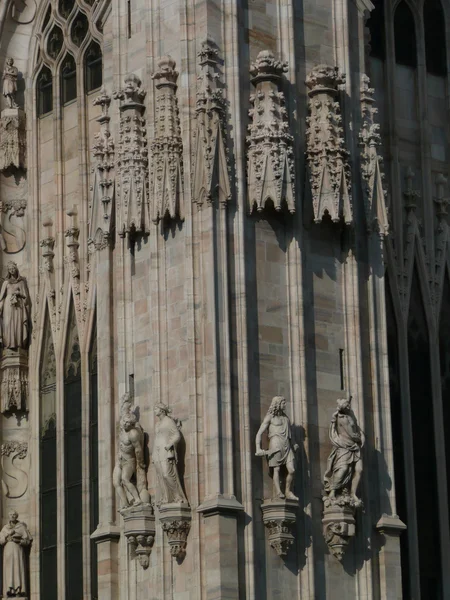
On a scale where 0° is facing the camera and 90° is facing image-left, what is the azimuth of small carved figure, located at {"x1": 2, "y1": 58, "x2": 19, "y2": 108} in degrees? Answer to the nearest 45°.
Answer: approximately 0°

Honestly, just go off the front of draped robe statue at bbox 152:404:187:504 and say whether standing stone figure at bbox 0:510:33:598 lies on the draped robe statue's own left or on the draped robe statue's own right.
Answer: on the draped robe statue's own right

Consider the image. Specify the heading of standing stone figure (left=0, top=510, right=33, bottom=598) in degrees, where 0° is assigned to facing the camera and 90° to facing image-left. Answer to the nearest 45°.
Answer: approximately 0°

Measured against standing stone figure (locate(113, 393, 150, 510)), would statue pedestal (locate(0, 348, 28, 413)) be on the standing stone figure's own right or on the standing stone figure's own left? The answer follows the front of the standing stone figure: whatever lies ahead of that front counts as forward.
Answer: on the standing stone figure's own right
